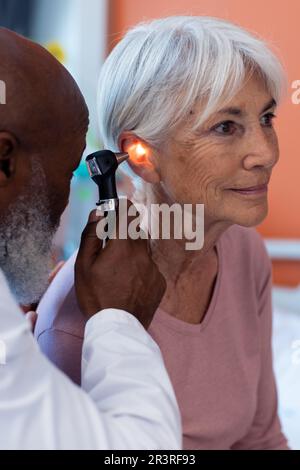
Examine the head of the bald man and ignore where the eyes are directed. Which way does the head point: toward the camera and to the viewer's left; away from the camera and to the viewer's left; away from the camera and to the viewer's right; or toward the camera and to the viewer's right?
away from the camera and to the viewer's right

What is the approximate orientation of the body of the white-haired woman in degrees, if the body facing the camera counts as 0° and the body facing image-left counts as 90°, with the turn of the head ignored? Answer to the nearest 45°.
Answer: approximately 315°

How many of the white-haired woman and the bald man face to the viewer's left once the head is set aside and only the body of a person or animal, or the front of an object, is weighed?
0

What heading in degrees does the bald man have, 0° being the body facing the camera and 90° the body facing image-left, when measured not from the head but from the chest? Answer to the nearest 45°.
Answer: approximately 225°

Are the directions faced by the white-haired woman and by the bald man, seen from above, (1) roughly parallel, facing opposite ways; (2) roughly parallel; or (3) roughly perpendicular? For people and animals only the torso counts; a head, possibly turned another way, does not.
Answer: roughly perpendicular
